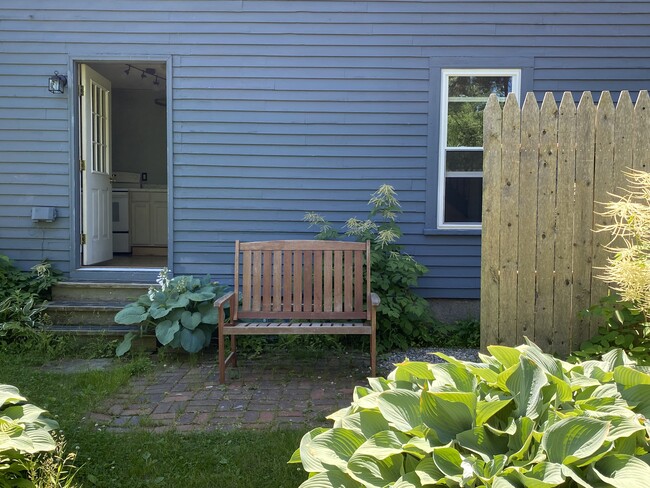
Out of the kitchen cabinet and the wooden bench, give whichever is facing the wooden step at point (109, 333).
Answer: the kitchen cabinet

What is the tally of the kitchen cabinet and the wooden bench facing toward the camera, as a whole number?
2

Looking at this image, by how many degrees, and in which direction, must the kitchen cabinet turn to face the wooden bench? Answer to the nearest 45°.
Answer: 0° — it already faces it

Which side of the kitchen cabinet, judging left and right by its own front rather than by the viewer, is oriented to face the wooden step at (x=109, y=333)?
front

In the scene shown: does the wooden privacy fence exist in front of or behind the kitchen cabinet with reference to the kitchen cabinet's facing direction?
in front

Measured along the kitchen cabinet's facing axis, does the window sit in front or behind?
in front

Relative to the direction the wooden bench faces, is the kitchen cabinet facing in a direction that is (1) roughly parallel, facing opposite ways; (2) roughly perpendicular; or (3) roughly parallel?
roughly parallel

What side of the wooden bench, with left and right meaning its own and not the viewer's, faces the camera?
front

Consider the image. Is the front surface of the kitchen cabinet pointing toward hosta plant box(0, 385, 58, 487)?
yes

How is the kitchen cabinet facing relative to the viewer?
toward the camera

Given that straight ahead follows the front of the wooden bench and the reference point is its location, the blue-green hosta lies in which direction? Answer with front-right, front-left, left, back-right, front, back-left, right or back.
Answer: right

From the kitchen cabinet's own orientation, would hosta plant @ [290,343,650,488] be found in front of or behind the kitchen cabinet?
in front

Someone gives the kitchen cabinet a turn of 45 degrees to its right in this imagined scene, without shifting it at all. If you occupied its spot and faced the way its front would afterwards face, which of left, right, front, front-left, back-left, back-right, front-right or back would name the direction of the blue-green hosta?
front-left

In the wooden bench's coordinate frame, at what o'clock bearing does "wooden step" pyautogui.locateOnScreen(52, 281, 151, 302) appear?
The wooden step is roughly at 4 o'clock from the wooden bench.

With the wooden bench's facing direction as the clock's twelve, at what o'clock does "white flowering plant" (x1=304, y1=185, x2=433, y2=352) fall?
The white flowering plant is roughly at 8 o'clock from the wooden bench.

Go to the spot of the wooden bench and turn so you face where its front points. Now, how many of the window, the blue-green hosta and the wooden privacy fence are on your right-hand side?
1

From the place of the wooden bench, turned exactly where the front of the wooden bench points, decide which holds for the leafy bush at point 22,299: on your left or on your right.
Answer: on your right

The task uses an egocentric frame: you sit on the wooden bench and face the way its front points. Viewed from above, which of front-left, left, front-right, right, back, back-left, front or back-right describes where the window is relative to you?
back-left
